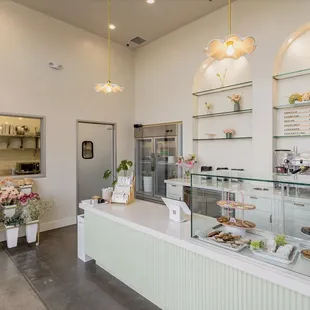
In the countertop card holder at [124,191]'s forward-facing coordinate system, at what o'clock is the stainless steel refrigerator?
The stainless steel refrigerator is roughly at 5 o'clock from the countertop card holder.

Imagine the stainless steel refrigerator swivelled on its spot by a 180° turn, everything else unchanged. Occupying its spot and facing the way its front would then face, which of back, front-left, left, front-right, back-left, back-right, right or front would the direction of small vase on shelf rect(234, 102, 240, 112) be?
right

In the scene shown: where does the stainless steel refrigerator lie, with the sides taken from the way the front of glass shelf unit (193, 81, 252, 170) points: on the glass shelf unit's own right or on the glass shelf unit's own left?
on the glass shelf unit's own right

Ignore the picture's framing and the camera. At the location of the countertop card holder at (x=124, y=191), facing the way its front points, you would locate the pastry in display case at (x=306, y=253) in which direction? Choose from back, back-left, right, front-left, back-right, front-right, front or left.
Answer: left

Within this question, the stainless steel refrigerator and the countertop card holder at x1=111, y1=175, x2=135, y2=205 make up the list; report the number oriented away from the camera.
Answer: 0

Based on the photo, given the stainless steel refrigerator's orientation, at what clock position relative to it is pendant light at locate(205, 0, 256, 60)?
The pendant light is roughly at 10 o'clock from the stainless steel refrigerator.

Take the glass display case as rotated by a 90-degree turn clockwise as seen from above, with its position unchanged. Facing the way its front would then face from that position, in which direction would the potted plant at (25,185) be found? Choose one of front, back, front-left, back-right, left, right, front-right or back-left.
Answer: front-left

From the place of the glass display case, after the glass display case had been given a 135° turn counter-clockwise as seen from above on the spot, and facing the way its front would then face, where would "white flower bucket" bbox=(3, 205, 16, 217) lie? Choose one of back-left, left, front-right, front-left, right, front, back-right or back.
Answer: back

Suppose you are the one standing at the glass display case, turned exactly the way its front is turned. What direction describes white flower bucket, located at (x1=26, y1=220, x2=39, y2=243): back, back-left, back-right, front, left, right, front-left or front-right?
front-right

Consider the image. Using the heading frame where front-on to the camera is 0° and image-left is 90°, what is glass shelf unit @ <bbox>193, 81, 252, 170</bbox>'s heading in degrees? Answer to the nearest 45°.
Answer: approximately 45°

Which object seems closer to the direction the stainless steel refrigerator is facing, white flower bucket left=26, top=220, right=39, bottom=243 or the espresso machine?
the white flower bucket

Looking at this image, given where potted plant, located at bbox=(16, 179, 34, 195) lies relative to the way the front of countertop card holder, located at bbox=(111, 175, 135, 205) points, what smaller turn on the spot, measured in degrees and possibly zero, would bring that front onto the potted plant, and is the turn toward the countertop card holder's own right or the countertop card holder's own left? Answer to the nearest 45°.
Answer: approximately 90° to the countertop card holder's own right

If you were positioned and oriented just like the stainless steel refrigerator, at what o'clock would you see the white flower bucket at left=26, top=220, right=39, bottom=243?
The white flower bucket is roughly at 12 o'clock from the stainless steel refrigerator.

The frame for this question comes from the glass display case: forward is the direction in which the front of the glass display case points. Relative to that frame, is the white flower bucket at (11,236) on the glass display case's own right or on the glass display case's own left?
on the glass display case's own right
